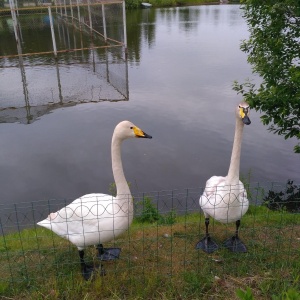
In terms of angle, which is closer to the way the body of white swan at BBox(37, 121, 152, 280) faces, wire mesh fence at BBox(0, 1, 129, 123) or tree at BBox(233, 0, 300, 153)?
the tree

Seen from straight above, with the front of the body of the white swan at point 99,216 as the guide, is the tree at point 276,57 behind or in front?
in front

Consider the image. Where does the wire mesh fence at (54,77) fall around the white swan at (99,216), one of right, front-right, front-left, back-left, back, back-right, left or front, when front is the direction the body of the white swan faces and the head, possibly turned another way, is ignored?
left

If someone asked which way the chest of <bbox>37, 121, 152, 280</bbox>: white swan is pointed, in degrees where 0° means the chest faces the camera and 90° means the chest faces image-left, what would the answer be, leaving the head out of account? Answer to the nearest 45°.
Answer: approximately 270°
